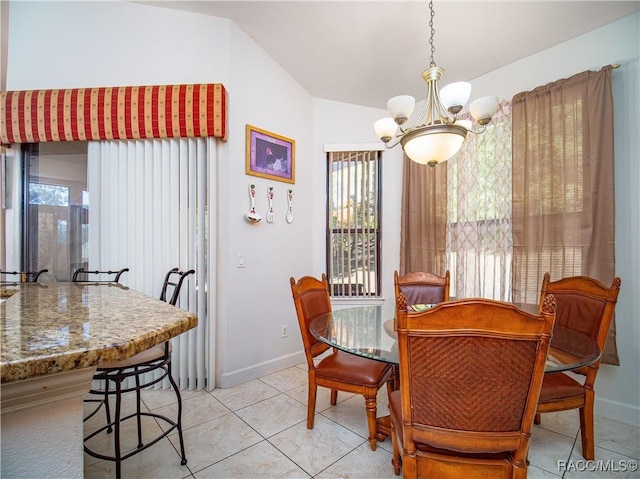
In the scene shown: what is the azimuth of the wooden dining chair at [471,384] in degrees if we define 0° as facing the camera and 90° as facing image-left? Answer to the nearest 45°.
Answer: approximately 180°

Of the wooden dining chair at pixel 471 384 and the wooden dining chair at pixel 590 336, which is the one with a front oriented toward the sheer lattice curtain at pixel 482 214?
the wooden dining chair at pixel 471 384

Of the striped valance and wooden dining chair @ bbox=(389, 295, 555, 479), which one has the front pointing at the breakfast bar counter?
the striped valance

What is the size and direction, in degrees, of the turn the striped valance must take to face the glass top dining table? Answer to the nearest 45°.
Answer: approximately 45° to its left

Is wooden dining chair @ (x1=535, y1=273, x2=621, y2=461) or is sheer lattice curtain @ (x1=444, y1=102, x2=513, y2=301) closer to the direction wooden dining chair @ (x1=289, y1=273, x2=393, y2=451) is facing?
the wooden dining chair

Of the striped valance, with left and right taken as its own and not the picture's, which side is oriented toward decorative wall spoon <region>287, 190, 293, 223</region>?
left

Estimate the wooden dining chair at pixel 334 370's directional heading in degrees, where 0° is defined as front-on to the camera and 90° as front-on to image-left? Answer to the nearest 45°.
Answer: approximately 315°

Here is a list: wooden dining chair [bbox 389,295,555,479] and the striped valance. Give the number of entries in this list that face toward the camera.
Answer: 1

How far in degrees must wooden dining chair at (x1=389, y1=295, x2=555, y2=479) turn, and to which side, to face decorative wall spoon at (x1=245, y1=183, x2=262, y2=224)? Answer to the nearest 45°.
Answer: approximately 45° to its left

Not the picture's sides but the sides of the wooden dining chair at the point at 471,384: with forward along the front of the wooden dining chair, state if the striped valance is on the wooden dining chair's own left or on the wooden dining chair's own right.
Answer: on the wooden dining chair's own left
